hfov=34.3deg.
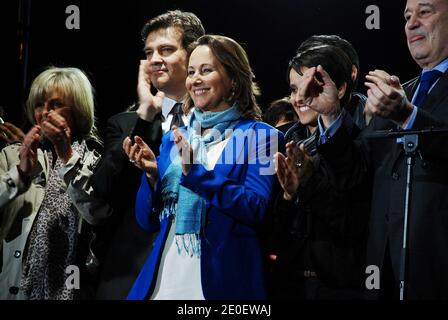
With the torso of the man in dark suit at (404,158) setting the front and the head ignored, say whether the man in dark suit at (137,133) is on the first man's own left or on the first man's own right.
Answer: on the first man's own right

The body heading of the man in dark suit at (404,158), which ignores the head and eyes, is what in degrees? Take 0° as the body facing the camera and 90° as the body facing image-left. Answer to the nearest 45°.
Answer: approximately 45°

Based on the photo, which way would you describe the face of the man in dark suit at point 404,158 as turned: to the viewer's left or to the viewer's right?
to the viewer's left
